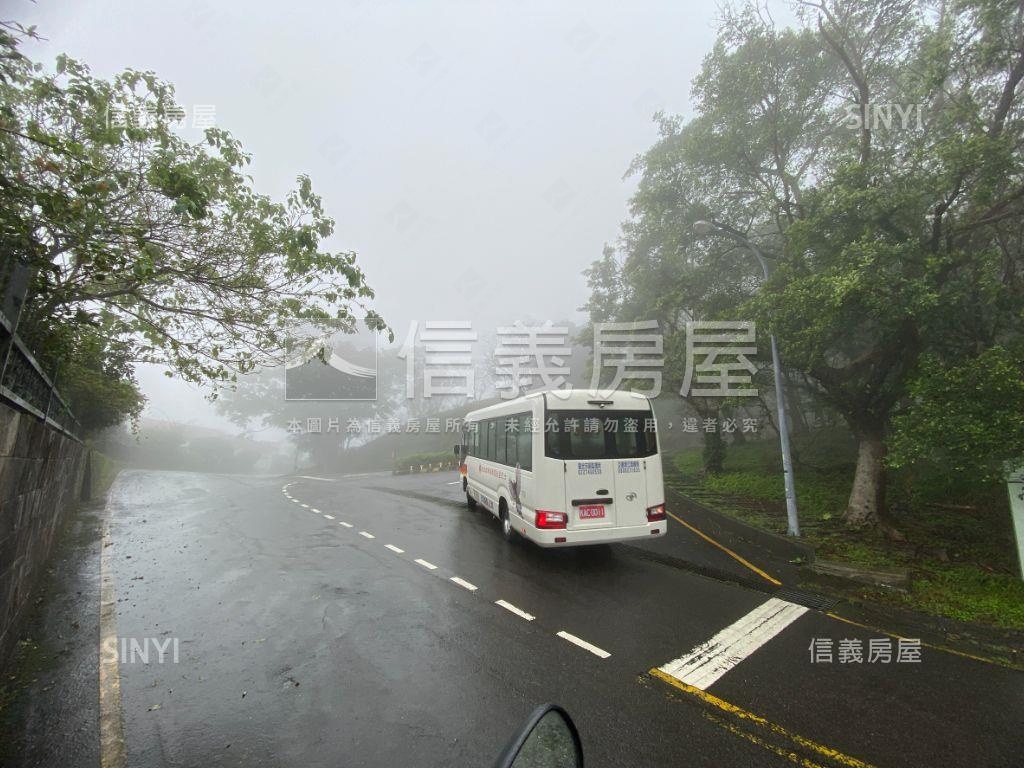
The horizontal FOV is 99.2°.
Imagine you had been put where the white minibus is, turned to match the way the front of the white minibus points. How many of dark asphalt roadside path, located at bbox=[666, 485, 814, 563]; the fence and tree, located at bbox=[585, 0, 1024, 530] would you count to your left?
1

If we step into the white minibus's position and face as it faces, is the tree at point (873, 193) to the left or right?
on its right

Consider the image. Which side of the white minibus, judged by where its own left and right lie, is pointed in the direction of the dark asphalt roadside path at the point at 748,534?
right

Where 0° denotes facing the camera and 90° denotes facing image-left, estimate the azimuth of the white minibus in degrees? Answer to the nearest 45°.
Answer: approximately 135°

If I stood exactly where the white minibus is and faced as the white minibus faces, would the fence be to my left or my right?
on my left
